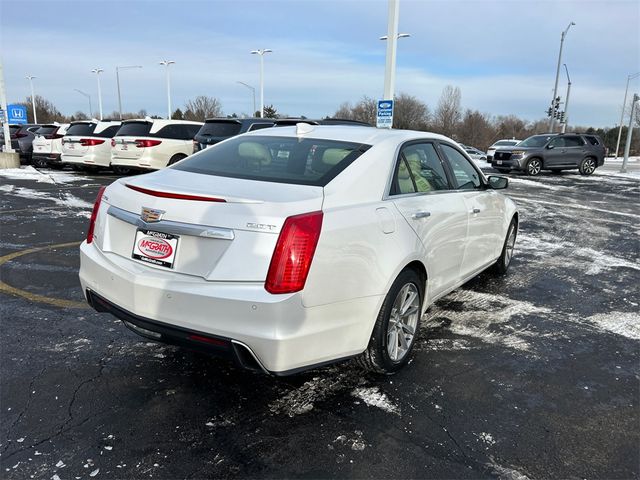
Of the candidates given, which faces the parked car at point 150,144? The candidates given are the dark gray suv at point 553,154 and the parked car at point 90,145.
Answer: the dark gray suv

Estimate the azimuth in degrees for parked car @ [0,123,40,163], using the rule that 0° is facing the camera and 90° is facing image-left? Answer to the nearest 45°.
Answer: approximately 225°

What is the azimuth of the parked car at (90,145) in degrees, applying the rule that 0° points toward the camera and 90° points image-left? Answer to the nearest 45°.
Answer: approximately 225°

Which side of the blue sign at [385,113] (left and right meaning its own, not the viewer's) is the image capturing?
front

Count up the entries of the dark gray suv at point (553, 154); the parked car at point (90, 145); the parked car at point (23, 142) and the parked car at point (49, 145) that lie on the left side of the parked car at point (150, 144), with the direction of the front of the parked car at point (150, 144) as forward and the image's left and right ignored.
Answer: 3

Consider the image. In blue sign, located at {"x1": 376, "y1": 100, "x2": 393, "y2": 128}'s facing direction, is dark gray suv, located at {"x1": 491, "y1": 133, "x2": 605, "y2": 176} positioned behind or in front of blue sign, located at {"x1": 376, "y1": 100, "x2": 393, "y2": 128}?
behind

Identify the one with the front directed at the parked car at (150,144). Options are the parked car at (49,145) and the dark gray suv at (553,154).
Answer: the dark gray suv

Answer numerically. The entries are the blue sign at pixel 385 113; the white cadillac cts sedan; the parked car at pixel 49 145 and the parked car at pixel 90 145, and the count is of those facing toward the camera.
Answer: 1

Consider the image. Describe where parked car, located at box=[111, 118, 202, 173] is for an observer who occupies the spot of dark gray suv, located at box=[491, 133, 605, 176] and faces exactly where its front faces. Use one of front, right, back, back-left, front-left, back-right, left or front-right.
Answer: front

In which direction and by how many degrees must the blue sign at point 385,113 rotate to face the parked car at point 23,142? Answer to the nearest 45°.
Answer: approximately 90° to its right

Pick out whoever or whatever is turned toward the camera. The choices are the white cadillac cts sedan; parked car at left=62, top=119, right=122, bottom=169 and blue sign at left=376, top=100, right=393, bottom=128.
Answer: the blue sign

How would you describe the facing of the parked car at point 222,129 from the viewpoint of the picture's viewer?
facing away from the viewer and to the right of the viewer

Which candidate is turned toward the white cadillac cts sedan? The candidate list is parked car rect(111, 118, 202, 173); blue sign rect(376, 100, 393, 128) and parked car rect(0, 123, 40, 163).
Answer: the blue sign

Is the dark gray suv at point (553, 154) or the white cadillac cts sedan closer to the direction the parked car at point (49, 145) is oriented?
the dark gray suv

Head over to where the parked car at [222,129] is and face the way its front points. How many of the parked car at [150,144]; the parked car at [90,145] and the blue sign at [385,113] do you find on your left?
2

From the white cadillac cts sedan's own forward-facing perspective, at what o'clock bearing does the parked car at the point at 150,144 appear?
The parked car is roughly at 10 o'clock from the white cadillac cts sedan.
